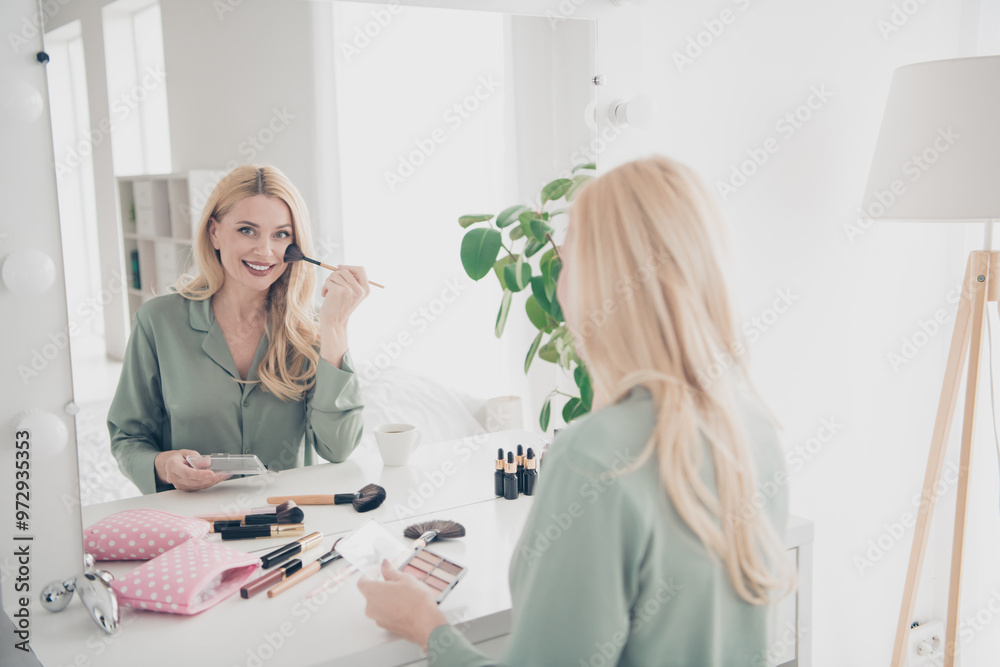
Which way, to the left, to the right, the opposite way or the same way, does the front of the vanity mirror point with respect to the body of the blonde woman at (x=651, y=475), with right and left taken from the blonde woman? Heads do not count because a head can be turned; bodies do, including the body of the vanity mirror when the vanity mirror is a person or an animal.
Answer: the opposite way

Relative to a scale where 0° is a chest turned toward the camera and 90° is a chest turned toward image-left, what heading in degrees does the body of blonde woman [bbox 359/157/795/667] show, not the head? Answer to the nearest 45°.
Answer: approximately 135°

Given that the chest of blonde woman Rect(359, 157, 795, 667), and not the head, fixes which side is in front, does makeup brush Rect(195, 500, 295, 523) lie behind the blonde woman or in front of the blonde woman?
in front

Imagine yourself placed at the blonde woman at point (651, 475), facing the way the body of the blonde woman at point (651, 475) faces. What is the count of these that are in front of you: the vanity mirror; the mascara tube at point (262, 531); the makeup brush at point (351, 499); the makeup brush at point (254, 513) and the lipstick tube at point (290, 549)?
5

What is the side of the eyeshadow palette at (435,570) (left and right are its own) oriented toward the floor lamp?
left

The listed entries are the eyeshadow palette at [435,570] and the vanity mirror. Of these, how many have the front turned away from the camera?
0

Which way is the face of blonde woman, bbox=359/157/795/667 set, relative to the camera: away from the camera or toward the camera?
away from the camera
